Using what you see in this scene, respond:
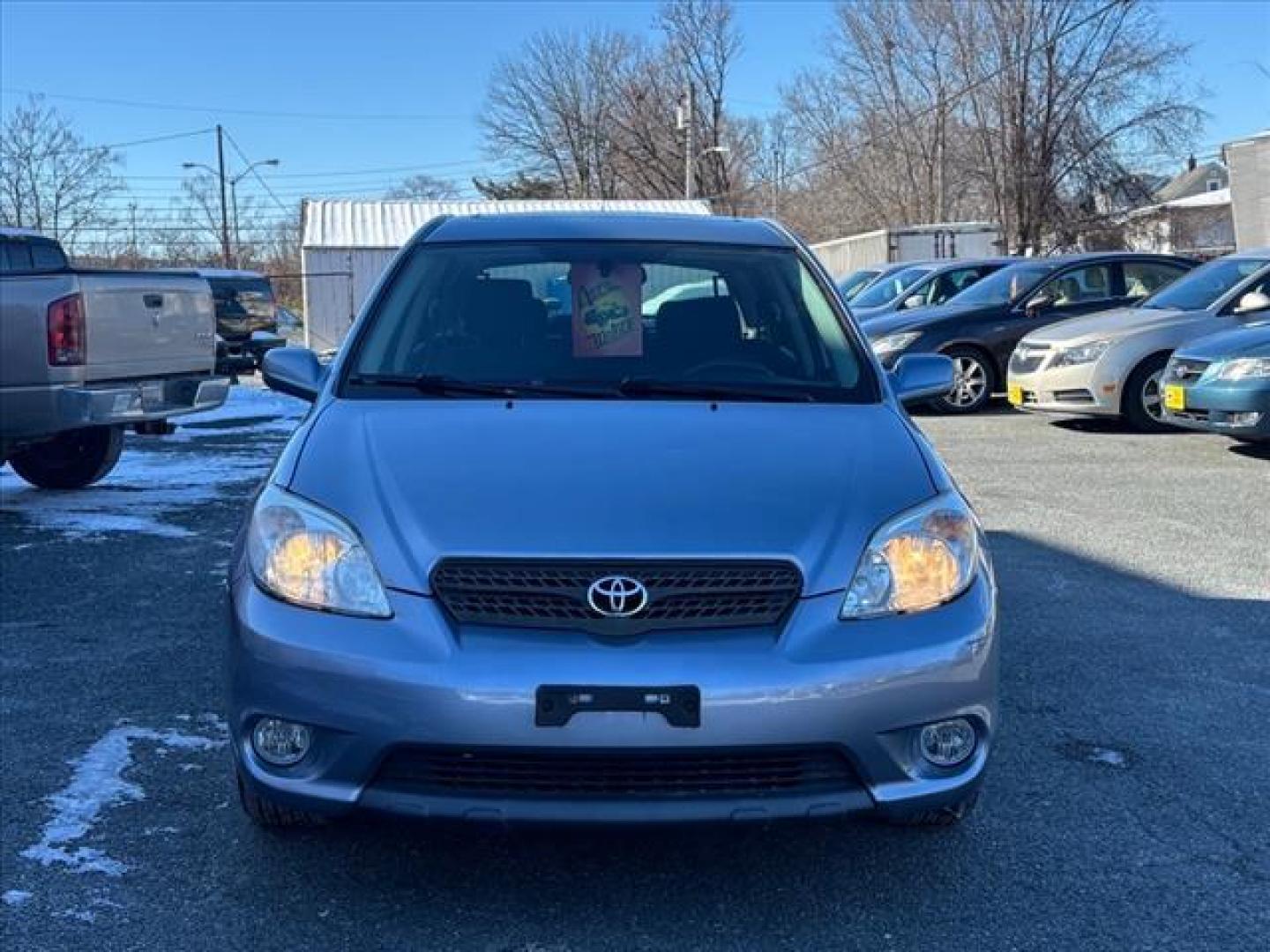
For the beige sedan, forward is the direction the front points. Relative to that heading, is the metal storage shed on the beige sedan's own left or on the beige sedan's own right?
on the beige sedan's own right

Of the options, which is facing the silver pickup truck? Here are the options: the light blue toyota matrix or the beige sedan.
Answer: the beige sedan

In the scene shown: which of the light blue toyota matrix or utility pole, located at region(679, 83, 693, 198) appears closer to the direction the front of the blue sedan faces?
the light blue toyota matrix

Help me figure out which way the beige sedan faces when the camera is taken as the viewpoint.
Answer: facing the viewer and to the left of the viewer

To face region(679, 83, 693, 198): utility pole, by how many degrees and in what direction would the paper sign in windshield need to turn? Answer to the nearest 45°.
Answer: approximately 180°

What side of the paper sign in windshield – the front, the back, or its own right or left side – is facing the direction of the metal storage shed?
back

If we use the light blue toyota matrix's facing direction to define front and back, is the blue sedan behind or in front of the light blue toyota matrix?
behind

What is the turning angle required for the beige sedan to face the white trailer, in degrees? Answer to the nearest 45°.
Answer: approximately 135° to its right

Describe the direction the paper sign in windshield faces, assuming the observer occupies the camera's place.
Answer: facing the viewer

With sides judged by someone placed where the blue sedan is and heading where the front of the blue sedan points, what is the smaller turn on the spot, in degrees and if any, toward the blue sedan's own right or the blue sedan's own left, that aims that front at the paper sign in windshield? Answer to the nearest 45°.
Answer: approximately 45° to the blue sedan's own left

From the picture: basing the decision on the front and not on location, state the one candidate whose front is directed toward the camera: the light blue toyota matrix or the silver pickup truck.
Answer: the light blue toyota matrix

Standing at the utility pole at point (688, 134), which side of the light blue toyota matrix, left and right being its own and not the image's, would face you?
back

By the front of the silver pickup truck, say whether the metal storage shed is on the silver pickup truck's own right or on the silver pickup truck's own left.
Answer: on the silver pickup truck's own right

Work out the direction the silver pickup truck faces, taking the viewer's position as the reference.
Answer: facing away from the viewer and to the left of the viewer

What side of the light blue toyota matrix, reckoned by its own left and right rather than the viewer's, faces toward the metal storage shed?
back

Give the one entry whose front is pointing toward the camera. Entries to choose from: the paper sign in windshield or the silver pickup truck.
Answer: the paper sign in windshield

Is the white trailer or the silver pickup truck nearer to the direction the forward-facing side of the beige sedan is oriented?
the silver pickup truck

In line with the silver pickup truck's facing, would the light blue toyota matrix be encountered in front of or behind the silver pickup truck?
behind

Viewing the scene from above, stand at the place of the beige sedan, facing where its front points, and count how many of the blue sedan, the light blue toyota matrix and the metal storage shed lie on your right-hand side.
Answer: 1

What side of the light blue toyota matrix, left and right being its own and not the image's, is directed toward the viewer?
front
